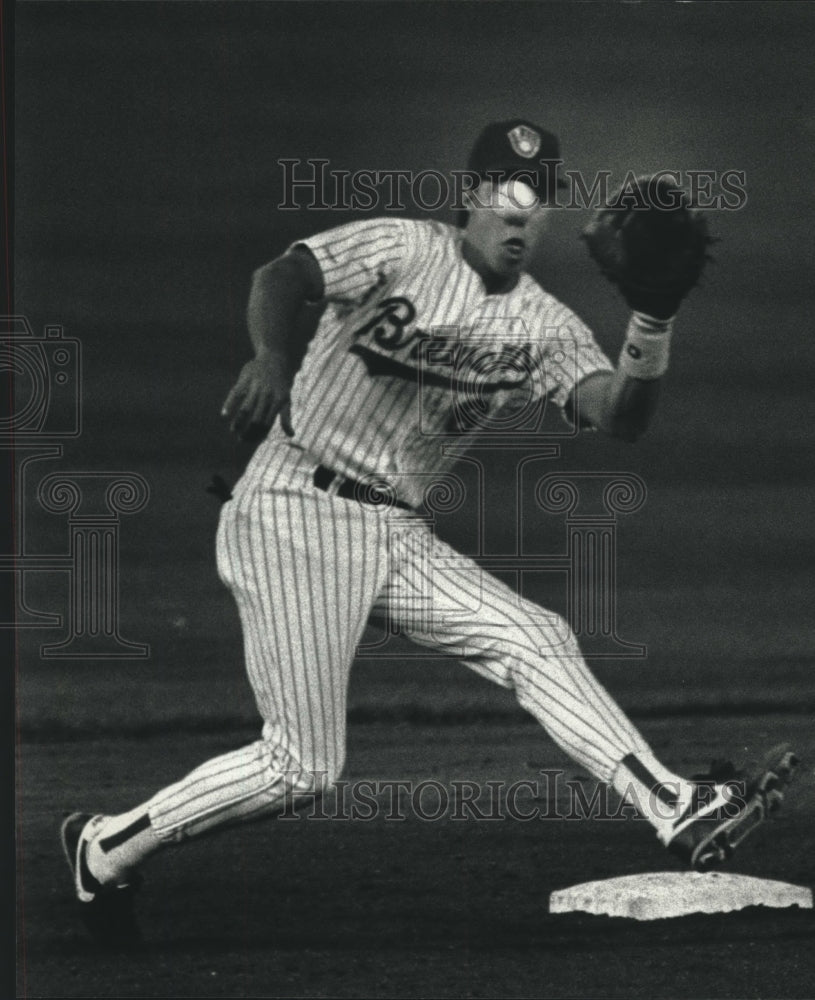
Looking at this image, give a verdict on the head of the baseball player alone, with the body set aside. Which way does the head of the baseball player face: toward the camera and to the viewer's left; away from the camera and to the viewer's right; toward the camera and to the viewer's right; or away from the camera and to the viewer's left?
toward the camera and to the viewer's right

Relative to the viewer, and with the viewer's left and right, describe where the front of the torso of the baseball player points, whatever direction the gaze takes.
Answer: facing the viewer and to the right of the viewer
